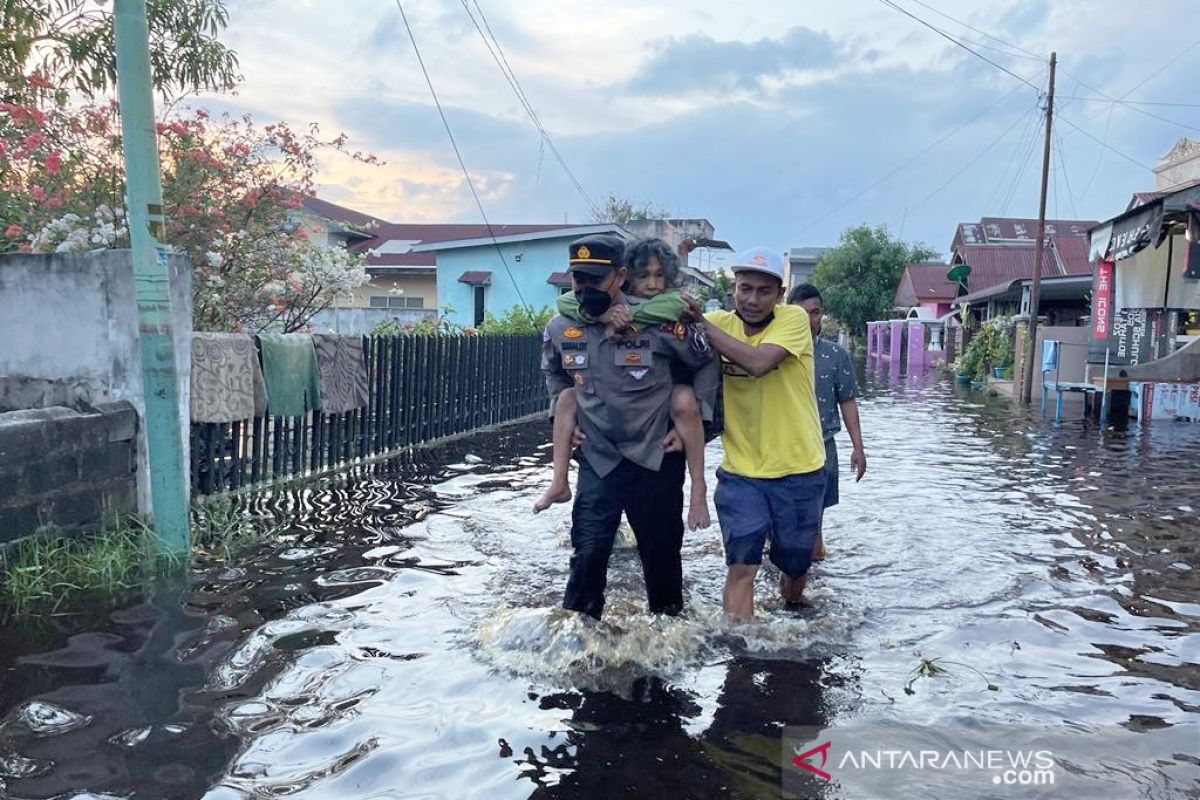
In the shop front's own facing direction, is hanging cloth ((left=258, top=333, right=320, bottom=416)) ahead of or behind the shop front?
ahead

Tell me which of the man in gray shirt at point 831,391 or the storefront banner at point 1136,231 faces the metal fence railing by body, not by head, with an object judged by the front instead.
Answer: the storefront banner

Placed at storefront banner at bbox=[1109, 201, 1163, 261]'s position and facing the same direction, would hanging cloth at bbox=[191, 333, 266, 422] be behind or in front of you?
in front

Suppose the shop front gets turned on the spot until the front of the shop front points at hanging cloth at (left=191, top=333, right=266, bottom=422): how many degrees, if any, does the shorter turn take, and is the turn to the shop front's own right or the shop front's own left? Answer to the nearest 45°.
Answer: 0° — it already faces it

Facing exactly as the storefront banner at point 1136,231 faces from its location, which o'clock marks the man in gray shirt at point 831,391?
The man in gray shirt is roughly at 11 o'clock from the storefront banner.

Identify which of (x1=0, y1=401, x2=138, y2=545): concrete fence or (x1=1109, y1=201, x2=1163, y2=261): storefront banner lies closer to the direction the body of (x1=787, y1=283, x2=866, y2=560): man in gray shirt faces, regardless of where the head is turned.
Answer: the concrete fence

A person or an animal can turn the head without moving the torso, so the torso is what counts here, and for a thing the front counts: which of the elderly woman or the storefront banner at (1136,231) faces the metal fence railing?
the storefront banner

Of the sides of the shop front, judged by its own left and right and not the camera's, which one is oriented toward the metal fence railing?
front

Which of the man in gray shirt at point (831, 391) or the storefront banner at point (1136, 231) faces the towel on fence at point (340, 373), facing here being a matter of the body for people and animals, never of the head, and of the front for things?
the storefront banner

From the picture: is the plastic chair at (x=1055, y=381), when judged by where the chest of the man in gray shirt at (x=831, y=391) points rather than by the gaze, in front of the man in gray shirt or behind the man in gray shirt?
behind

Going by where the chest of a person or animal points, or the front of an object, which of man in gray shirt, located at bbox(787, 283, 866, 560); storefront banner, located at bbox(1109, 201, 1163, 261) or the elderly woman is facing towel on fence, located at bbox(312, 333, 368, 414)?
the storefront banner
